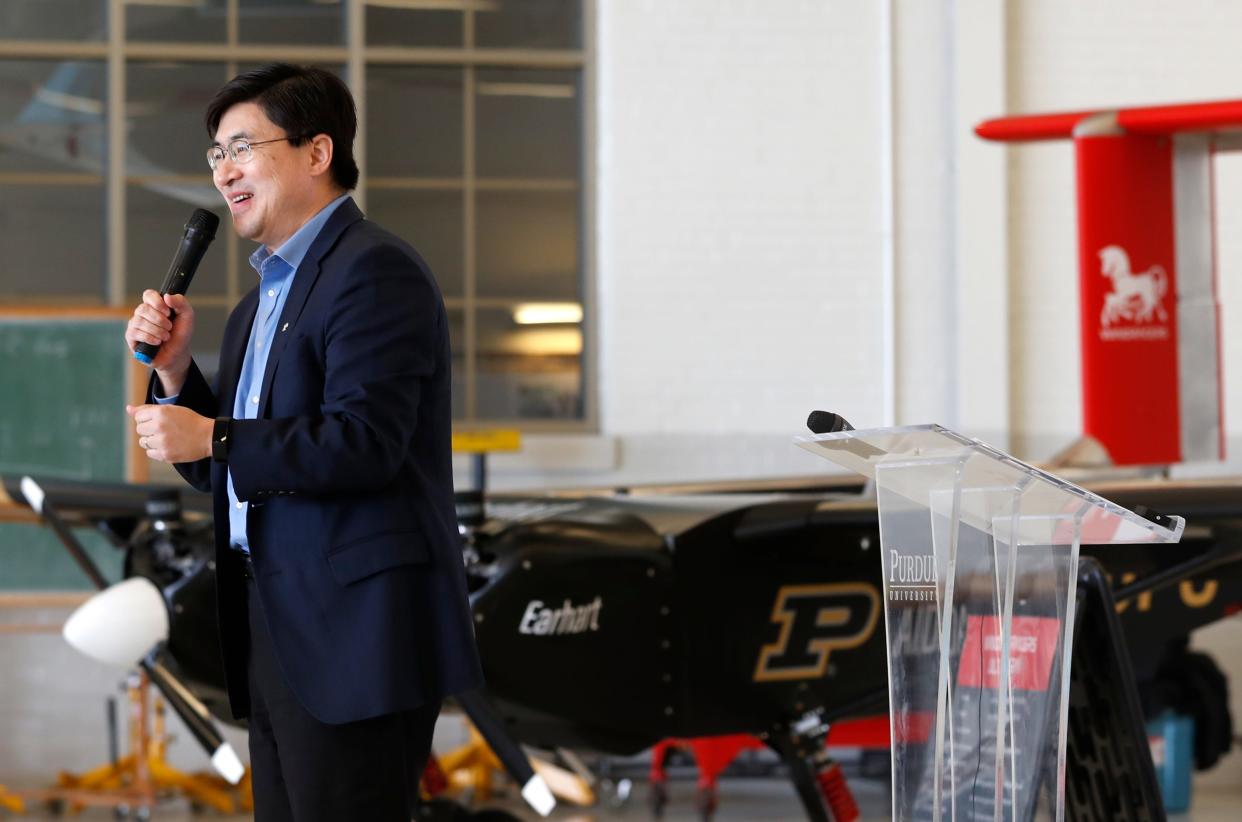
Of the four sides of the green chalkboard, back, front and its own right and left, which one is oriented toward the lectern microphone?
front

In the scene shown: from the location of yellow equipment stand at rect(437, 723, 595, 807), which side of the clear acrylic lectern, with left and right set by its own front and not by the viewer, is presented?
right

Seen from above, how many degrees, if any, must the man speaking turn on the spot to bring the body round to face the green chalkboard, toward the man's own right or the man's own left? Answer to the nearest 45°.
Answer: approximately 135° to the man's own right

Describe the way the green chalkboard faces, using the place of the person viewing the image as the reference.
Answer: facing the viewer

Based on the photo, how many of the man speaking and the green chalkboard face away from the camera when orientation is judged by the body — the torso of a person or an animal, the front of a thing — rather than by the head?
0

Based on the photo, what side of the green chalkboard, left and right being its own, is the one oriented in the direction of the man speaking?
front

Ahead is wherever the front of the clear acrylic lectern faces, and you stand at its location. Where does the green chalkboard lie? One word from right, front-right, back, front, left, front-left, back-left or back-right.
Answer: right
